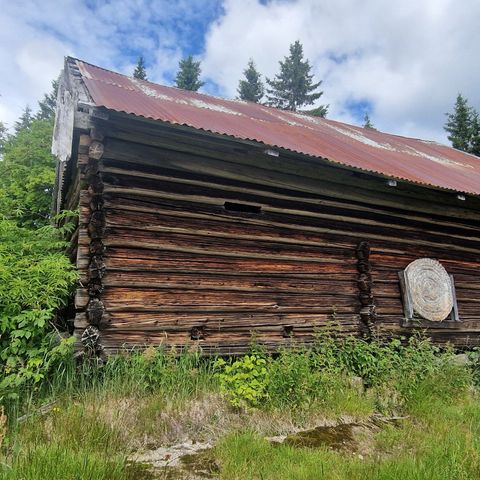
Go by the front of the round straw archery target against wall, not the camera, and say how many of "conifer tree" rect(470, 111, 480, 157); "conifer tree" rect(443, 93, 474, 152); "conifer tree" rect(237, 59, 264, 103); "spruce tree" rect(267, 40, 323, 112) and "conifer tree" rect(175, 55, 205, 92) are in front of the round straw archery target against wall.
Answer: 0

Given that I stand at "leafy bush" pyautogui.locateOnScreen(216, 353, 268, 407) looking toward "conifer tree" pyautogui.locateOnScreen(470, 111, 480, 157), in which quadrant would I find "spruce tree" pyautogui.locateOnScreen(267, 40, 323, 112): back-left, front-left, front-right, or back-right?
front-left

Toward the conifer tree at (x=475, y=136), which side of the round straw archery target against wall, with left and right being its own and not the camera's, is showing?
back

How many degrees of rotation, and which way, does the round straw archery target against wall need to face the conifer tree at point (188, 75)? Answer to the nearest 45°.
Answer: approximately 135° to its right

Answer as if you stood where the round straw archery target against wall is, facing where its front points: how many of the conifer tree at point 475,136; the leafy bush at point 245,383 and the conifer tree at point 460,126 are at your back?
2

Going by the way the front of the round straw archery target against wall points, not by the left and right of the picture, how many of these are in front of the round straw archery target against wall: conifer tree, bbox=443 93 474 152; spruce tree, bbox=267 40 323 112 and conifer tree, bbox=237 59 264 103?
0

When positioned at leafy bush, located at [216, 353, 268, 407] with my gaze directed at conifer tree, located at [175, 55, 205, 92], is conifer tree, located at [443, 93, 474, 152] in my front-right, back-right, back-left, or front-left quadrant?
front-right

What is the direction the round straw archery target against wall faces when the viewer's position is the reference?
facing the viewer

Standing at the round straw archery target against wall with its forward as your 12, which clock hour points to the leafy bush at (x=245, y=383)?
The leafy bush is roughly at 3 o'clock from the round straw archery target against wall.

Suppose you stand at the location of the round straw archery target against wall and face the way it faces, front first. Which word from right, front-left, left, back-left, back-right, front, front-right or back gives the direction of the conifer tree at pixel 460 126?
back

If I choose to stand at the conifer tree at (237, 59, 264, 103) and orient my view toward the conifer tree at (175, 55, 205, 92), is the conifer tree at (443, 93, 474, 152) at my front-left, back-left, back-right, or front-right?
back-left

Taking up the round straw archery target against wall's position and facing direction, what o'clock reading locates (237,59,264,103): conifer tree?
The conifer tree is roughly at 5 o'clock from the round straw archery target against wall.

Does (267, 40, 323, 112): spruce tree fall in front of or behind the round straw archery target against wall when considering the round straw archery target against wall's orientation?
behind

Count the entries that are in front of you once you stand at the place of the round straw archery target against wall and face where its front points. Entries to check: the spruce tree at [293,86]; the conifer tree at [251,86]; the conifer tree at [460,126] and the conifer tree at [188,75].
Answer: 0

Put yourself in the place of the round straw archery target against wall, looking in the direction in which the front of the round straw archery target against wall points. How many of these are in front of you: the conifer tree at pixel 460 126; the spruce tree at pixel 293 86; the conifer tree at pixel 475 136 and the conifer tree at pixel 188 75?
0
